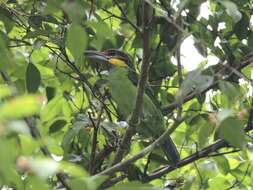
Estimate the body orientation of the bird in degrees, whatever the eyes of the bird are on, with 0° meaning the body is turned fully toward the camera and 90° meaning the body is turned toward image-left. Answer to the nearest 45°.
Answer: approximately 90°

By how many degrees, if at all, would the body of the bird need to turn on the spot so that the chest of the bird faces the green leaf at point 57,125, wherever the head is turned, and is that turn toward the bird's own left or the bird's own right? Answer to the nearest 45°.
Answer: approximately 45° to the bird's own left
